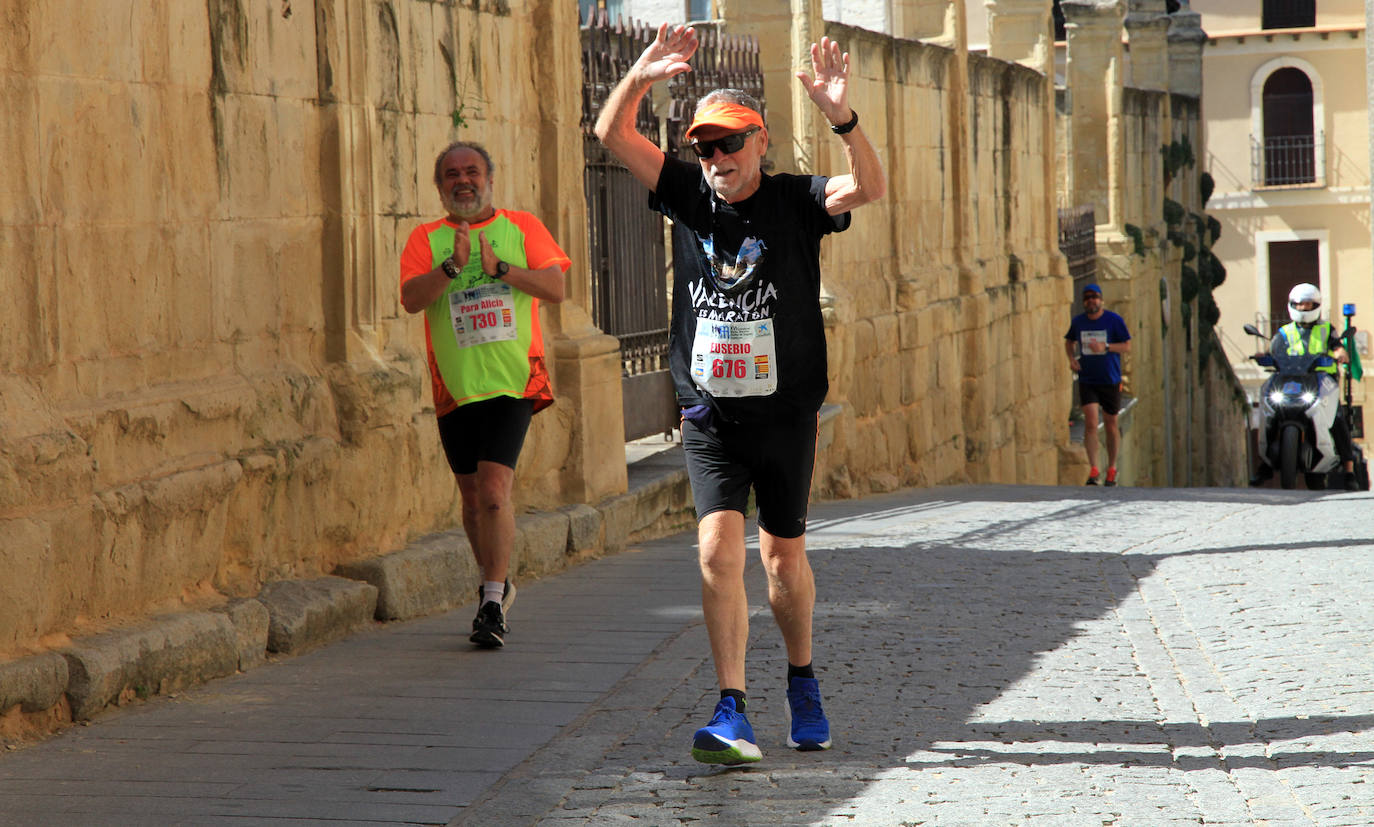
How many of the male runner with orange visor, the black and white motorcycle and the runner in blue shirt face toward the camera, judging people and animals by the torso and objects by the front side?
3

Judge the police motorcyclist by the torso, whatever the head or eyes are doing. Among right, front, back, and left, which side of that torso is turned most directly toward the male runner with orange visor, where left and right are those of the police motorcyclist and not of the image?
front

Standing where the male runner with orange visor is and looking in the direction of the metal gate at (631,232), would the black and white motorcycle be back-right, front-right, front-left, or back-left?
front-right

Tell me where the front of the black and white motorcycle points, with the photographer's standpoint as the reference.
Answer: facing the viewer

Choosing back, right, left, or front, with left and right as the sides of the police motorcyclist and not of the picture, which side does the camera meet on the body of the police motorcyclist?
front

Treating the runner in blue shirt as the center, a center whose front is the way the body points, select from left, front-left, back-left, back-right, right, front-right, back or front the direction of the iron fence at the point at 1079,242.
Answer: back

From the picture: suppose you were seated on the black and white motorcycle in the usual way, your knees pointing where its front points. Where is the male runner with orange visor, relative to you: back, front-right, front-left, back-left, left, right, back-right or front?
front

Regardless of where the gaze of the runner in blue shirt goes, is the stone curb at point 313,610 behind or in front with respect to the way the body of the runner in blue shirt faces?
in front

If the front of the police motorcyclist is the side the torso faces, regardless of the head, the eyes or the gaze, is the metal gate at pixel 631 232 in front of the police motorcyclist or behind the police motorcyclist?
in front

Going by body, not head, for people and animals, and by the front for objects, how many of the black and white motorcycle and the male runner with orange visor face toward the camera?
2

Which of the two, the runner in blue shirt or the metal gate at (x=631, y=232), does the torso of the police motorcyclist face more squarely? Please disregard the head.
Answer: the metal gate

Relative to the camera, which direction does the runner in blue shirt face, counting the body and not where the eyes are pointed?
toward the camera
